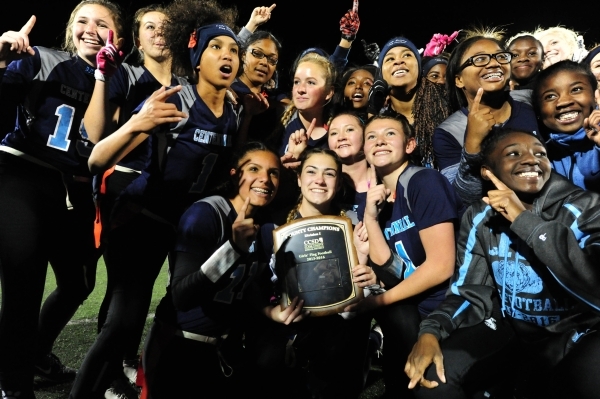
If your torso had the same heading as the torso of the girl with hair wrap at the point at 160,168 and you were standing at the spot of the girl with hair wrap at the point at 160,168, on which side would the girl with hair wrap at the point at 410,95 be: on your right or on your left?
on your left

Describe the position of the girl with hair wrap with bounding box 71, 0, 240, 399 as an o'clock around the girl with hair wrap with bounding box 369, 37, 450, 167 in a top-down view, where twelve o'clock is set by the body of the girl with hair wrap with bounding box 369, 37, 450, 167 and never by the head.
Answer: the girl with hair wrap with bounding box 71, 0, 240, 399 is roughly at 2 o'clock from the girl with hair wrap with bounding box 369, 37, 450, 167.

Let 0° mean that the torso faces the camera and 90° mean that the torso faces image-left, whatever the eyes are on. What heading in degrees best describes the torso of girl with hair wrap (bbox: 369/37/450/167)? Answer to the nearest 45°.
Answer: approximately 0°

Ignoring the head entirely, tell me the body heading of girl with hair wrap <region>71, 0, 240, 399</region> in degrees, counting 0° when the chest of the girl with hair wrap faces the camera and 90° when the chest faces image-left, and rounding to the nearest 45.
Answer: approximately 315°
